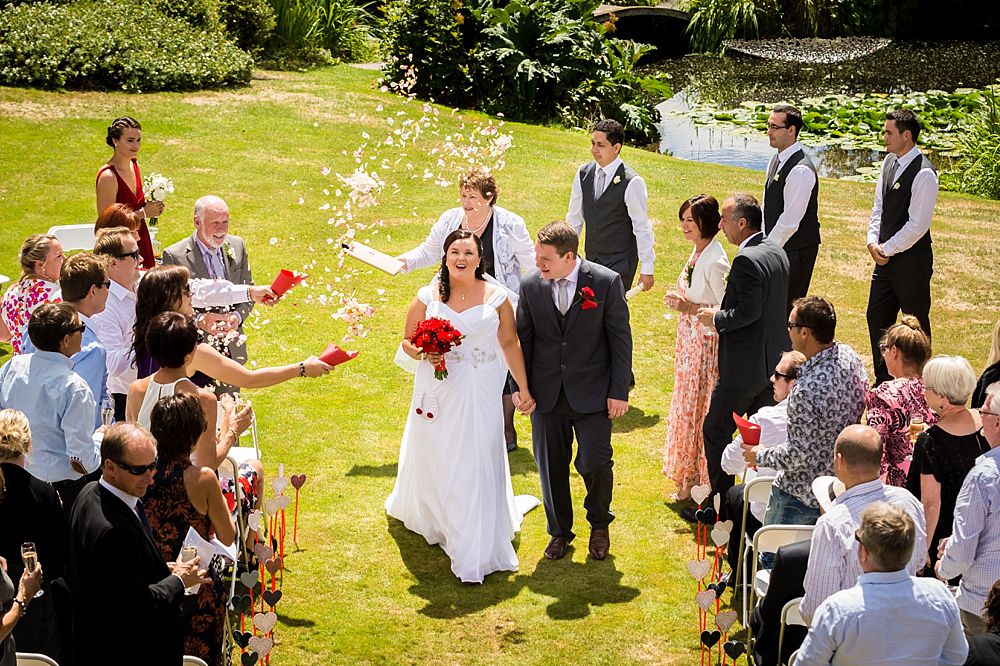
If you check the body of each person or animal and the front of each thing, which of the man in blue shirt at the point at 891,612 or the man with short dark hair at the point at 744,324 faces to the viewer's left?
the man with short dark hair

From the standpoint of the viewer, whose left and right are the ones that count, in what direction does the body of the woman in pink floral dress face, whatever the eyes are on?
facing to the left of the viewer

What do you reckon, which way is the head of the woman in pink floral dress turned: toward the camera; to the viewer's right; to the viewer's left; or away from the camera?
to the viewer's left

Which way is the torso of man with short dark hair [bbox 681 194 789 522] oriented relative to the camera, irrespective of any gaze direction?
to the viewer's left

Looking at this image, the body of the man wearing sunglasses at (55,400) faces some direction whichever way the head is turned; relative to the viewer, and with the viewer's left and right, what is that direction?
facing away from the viewer and to the right of the viewer

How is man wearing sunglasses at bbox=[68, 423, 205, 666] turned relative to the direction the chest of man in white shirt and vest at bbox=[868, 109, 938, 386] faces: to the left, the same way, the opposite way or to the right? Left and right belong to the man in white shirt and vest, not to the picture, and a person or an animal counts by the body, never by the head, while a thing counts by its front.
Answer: the opposite way

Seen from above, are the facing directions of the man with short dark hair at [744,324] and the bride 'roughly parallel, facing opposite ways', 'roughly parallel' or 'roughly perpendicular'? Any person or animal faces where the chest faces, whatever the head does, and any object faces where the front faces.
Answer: roughly perpendicular

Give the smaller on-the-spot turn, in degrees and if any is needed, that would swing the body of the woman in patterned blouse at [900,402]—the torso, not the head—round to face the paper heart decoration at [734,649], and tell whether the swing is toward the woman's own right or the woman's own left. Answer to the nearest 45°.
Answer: approximately 90° to the woman's own left

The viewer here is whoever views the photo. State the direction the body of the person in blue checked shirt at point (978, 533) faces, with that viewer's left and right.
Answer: facing to the left of the viewer

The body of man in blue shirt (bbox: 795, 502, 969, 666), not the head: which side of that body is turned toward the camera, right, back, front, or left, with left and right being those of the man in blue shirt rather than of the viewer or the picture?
back

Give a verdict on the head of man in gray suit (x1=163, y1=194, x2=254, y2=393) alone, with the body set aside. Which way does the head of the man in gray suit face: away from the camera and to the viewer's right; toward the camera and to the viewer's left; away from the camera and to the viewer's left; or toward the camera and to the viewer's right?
toward the camera and to the viewer's right

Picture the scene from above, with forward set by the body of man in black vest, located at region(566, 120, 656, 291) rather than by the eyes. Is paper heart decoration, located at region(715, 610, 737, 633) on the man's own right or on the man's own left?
on the man's own left

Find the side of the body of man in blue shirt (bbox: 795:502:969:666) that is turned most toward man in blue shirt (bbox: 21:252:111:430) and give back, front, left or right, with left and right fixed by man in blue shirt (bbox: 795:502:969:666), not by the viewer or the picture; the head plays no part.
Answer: left

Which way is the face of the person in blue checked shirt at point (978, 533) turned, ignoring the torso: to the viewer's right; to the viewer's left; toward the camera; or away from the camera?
to the viewer's left

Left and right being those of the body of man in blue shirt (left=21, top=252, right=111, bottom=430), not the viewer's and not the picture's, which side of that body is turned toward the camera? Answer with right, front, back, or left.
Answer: right
